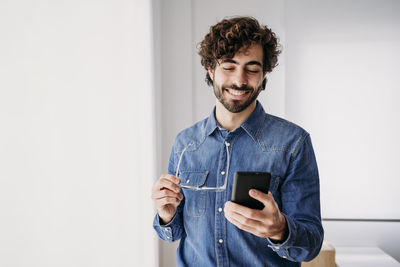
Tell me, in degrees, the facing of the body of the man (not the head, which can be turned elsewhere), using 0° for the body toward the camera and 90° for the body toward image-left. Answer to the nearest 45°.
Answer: approximately 0°
